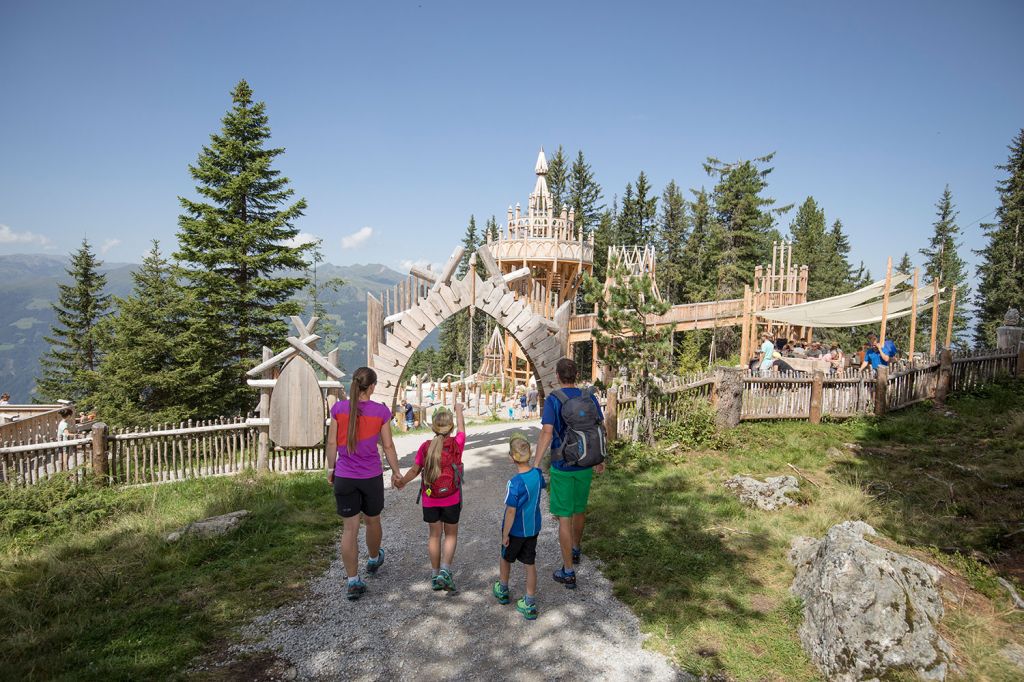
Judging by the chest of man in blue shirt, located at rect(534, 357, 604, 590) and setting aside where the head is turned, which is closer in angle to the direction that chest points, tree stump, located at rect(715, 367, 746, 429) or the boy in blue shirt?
the tree stump

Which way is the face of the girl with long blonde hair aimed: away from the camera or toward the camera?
away from the camera

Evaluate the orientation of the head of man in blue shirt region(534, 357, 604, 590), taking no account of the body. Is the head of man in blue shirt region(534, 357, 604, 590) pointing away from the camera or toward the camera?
away from the camera

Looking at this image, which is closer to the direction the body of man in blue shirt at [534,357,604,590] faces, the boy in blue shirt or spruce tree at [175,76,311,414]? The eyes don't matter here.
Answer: the spruce tree

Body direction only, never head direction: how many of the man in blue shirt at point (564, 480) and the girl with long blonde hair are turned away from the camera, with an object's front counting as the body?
2

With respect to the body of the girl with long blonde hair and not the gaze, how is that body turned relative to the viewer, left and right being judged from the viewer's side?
facing away from the viewer

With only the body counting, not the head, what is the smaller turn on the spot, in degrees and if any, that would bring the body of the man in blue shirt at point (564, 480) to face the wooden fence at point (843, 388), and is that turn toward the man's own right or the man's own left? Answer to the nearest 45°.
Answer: approximately 45° to the man's own right

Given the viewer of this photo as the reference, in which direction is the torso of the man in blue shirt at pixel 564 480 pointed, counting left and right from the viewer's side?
facing away from the viewer

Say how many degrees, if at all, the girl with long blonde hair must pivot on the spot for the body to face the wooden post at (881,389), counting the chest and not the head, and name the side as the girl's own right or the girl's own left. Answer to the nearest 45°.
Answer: approximately 45° to the girl's own right
